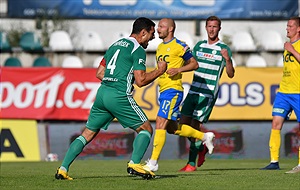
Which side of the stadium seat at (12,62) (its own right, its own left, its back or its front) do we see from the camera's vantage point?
front

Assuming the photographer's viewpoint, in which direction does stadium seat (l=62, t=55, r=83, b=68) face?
facing the viewer

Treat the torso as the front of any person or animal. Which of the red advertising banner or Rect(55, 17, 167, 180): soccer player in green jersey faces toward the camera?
the red advertising banner

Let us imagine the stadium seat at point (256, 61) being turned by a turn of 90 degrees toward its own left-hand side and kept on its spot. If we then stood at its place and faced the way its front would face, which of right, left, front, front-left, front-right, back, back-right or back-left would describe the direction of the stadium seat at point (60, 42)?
back

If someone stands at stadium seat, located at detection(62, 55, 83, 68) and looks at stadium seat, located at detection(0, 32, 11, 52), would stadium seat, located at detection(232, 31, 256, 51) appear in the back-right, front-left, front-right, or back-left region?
back-right

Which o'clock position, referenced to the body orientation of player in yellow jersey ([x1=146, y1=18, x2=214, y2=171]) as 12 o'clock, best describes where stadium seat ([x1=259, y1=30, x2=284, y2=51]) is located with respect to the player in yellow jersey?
The stadium seat is roughly at 5 o'clock from the player in yellow jersey.

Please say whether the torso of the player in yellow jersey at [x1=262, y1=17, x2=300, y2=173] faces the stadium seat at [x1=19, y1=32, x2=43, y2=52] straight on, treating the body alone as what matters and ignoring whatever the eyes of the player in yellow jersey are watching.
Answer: no

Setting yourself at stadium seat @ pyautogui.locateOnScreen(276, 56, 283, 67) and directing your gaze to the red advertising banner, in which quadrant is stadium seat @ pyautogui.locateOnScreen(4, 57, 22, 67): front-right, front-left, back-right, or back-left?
front-right

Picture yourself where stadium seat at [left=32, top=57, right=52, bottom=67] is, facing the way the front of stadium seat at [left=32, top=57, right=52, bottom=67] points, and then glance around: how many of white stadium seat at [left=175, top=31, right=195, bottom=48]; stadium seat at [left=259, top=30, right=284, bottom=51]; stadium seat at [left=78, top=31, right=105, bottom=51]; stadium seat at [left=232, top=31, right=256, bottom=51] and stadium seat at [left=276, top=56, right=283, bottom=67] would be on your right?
0

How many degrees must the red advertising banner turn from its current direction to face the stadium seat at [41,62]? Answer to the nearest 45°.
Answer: approximately 180°

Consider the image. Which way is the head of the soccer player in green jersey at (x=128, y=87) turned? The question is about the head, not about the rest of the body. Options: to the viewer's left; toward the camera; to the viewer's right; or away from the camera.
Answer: to the viewer's right

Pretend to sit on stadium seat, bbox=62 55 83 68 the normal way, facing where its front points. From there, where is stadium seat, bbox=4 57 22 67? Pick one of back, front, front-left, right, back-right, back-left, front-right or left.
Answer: right

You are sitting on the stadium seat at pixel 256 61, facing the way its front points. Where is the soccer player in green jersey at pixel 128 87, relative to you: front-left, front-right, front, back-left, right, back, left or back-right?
front

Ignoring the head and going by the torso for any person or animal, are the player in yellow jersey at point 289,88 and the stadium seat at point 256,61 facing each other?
no

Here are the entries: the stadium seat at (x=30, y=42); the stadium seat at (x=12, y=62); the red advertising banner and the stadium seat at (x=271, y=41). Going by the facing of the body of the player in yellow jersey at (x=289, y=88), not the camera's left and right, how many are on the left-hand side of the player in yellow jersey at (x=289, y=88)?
0

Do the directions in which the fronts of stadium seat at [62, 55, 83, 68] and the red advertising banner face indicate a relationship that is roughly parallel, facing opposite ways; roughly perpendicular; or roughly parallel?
roughly parallel

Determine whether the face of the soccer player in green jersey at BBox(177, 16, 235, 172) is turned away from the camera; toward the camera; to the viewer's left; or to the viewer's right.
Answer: toward the camera

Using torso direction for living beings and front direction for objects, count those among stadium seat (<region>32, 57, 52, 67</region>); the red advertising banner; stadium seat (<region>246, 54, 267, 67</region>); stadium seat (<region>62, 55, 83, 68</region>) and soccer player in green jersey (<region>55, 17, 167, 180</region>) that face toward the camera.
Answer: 4
